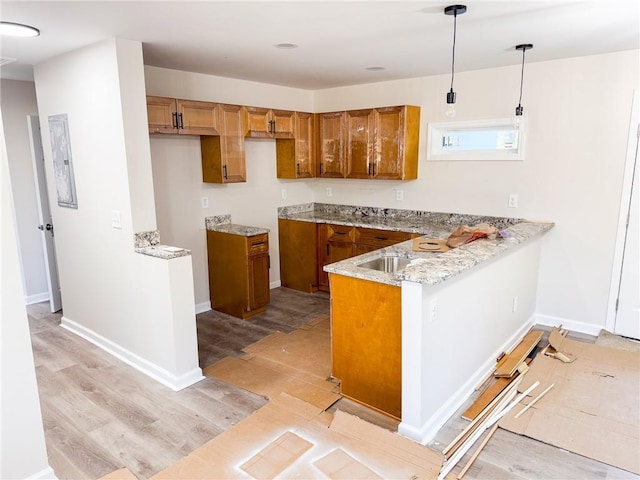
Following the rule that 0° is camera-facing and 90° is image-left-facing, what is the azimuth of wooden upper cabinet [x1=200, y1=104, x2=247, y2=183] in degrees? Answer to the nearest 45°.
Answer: approximately 315°

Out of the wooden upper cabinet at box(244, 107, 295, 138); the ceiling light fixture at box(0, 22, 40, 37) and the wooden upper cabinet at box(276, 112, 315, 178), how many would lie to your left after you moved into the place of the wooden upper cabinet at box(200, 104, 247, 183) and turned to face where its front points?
2

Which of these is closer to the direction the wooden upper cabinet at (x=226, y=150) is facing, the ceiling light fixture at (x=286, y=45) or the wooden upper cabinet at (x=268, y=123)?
the ceiling light fixture

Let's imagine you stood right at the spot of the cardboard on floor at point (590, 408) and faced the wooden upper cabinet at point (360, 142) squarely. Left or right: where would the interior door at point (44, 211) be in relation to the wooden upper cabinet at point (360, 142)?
left

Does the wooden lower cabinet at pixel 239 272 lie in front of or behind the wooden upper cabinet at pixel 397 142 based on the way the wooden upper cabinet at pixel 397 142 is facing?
in front

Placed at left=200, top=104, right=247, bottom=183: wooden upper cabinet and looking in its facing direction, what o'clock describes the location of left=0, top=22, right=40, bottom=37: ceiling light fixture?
The ceiling light fixture is roughly at 3 o'clock from the wooden upper cabinet.

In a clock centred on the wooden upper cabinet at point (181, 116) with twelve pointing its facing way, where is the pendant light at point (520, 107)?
The pendant light is roughly at 11 o'clock from the wooden upper cabinet.

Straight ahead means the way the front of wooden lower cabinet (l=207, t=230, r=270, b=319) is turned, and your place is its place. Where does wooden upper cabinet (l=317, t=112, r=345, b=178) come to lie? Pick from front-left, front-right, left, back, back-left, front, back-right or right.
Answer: left

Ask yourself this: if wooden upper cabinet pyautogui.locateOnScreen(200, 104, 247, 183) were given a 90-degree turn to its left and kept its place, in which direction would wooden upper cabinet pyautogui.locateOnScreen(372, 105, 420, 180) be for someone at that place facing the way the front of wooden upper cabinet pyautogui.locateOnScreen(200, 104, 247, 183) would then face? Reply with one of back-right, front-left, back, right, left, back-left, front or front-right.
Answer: front-right
